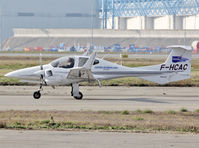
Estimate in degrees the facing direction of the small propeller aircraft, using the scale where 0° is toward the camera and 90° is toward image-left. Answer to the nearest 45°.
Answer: approximately 90°

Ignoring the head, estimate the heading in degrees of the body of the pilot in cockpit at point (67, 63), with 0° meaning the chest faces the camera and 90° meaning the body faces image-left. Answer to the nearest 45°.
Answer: approximately 90°
